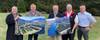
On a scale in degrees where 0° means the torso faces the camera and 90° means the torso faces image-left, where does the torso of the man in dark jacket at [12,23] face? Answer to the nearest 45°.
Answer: approximately 315°
